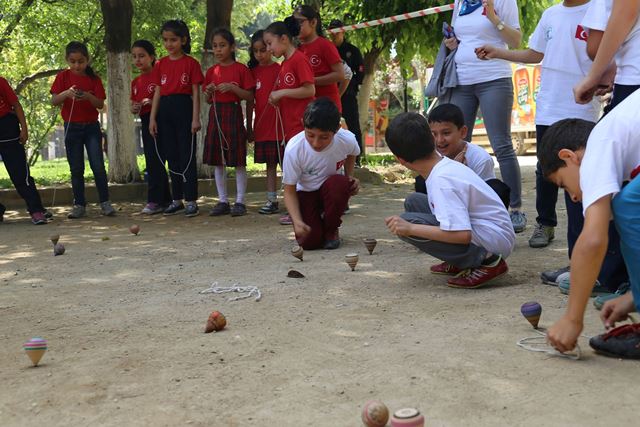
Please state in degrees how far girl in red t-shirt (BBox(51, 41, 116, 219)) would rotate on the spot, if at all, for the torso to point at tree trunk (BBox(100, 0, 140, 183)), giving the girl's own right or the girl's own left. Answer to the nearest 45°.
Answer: approximately 180°

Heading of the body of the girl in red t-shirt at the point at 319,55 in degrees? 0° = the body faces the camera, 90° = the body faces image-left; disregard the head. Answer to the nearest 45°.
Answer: approximately 45°

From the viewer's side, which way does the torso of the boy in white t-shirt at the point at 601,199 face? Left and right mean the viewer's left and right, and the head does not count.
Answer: facing to the left of the viewer

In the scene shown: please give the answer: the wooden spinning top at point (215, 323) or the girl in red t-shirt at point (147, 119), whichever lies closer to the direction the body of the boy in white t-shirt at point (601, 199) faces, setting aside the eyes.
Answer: the wooden spinning top

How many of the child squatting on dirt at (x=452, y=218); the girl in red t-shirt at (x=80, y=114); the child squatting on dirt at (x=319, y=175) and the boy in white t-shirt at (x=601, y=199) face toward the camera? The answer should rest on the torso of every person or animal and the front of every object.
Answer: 2

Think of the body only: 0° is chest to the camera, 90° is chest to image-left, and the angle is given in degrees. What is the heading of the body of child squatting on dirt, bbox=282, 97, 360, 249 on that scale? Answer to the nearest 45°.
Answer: approximately 0°

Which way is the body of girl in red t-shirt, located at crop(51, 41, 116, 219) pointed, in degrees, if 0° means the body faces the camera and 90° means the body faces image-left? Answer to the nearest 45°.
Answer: approximately 0°

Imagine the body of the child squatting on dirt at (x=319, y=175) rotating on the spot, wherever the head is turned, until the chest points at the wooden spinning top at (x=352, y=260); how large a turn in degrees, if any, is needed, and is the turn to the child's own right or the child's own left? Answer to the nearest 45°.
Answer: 0° — they already face it

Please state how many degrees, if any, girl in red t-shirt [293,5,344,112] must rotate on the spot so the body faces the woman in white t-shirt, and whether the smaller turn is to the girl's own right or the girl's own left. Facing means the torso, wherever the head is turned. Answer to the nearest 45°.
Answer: approximately 90° to the girl's own left

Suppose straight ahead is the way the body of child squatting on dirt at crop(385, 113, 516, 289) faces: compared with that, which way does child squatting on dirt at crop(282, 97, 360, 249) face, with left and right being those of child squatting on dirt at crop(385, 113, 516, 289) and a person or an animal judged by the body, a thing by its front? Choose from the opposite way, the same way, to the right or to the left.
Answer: to the left

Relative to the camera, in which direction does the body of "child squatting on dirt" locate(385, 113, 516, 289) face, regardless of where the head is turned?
to the viewer's left
